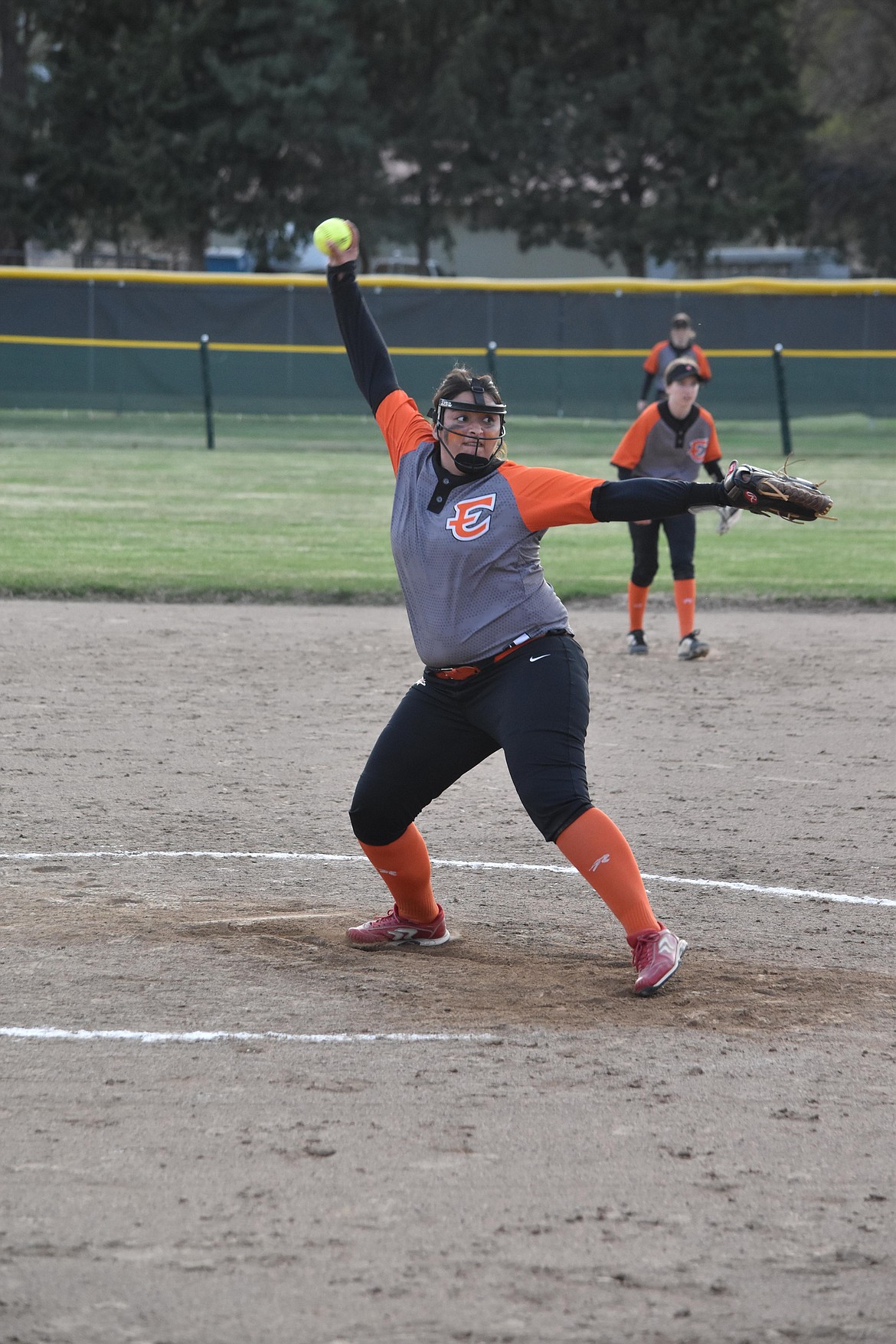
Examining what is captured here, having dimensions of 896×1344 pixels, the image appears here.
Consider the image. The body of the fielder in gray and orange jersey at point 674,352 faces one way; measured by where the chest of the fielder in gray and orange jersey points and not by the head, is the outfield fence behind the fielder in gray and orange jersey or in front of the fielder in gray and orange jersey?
behind

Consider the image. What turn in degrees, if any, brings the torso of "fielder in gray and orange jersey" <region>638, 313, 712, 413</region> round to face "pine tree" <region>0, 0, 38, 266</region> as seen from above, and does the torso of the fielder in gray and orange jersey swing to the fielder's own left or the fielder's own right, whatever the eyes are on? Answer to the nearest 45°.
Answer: approximately 135° to the fielder's own right

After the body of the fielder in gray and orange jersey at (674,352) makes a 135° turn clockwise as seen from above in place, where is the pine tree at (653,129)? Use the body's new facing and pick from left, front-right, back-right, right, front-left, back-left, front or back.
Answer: front-right

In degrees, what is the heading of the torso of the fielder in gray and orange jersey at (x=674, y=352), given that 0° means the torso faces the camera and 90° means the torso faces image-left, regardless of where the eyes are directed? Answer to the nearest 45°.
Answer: approximately 0°

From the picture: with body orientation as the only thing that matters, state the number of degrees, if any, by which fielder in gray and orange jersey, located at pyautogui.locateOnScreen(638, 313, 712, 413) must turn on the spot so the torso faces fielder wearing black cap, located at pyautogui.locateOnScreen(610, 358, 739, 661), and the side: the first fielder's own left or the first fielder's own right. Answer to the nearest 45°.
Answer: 0° — they already face them

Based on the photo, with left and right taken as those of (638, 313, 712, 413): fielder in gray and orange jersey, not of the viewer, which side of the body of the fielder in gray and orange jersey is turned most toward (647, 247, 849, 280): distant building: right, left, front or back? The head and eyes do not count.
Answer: back
